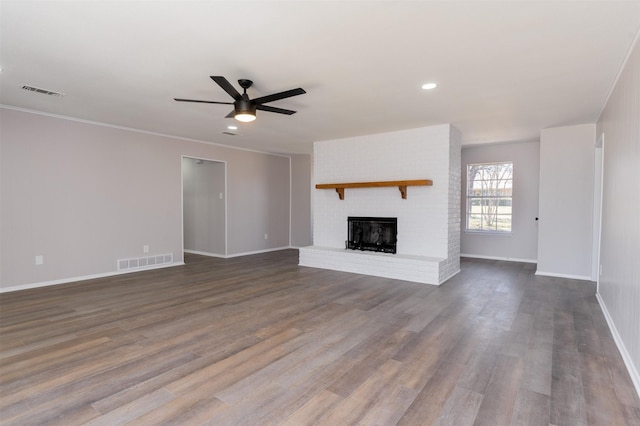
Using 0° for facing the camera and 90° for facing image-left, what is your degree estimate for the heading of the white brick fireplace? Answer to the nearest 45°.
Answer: approximately 45°
